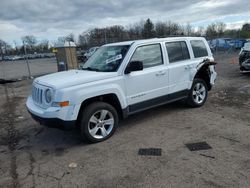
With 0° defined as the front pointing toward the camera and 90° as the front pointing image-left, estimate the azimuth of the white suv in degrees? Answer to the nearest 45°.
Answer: approximately 45°

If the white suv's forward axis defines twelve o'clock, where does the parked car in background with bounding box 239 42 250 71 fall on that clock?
The parked car in background is roughly at 6 o'clock from the white suv.
